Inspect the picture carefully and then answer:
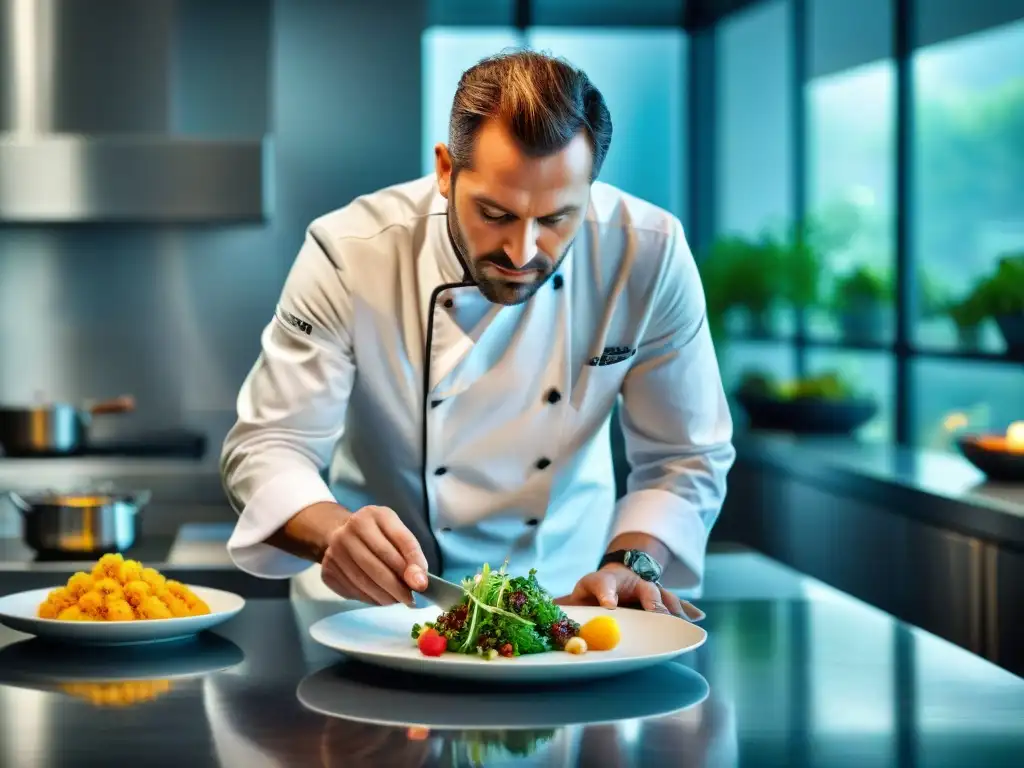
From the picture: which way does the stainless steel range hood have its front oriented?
toward the camera

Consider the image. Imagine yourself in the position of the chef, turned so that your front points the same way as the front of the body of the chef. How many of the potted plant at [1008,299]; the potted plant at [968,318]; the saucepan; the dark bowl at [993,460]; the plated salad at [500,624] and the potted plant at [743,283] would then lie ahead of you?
1

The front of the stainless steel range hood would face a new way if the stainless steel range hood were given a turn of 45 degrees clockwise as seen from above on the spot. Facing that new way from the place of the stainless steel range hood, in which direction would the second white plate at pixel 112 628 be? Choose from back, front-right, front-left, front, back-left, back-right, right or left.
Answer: front-left

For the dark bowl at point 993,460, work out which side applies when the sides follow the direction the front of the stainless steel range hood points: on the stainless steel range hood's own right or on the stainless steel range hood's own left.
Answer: on the stainless steel range hood's own left

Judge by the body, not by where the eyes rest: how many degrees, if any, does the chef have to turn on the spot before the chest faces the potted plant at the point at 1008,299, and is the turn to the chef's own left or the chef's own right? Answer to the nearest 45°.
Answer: approximately 135° to the chef's own left

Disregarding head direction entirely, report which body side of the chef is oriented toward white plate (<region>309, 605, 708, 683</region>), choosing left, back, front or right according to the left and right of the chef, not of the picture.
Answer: front

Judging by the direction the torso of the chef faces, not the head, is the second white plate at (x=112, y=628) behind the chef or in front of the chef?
in front

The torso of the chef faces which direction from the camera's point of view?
toward the camera

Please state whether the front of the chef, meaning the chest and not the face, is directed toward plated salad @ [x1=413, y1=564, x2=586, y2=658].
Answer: yes

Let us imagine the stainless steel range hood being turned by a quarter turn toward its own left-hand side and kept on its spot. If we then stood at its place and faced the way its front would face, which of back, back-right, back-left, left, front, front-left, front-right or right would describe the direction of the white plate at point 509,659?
right

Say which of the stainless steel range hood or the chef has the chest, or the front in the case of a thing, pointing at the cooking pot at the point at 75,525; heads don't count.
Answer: the stainless steel range hood

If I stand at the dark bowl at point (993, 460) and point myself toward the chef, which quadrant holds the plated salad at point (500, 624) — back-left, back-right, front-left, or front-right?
front-left

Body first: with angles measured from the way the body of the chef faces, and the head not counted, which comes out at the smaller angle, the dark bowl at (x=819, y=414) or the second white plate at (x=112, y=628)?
the second white plate

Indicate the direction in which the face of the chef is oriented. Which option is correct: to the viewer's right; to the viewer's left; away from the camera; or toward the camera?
toward the camera

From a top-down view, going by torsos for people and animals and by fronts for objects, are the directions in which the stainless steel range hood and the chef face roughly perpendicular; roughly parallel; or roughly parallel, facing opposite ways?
roughly parallel

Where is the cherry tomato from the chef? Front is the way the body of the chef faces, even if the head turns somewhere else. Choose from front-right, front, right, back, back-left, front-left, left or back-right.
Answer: front

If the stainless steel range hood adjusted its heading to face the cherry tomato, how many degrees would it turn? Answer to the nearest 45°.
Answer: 0° — it already faces it

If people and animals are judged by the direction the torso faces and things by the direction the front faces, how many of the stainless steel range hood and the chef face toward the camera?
2

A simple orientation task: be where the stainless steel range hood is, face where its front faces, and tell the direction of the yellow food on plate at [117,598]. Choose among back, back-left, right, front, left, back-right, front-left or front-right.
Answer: front

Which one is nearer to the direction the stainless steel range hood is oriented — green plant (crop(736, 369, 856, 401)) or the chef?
the chef
